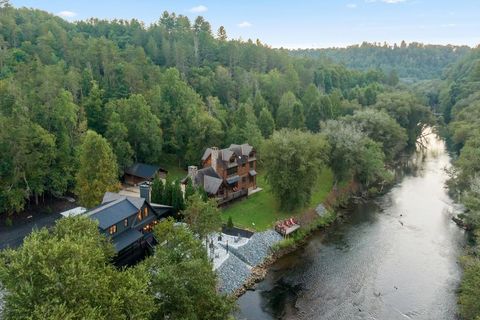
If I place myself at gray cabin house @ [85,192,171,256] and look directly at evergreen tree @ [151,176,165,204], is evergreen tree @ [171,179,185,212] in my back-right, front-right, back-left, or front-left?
front-right

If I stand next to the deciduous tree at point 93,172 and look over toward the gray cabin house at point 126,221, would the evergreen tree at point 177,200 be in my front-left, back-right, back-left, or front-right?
front-left

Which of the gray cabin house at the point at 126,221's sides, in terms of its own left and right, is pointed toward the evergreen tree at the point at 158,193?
left

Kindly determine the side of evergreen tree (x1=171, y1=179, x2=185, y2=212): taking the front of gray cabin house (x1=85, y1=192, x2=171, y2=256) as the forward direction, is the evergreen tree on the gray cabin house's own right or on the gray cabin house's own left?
on the gray cabin house's own left

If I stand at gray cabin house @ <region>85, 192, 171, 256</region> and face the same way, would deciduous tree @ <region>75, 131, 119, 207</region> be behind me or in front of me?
behind

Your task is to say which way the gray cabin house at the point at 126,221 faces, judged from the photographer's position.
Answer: facing the viewer and to the right of the viewer

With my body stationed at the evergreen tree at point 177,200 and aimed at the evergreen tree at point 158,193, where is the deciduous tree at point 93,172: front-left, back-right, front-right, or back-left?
front-left
